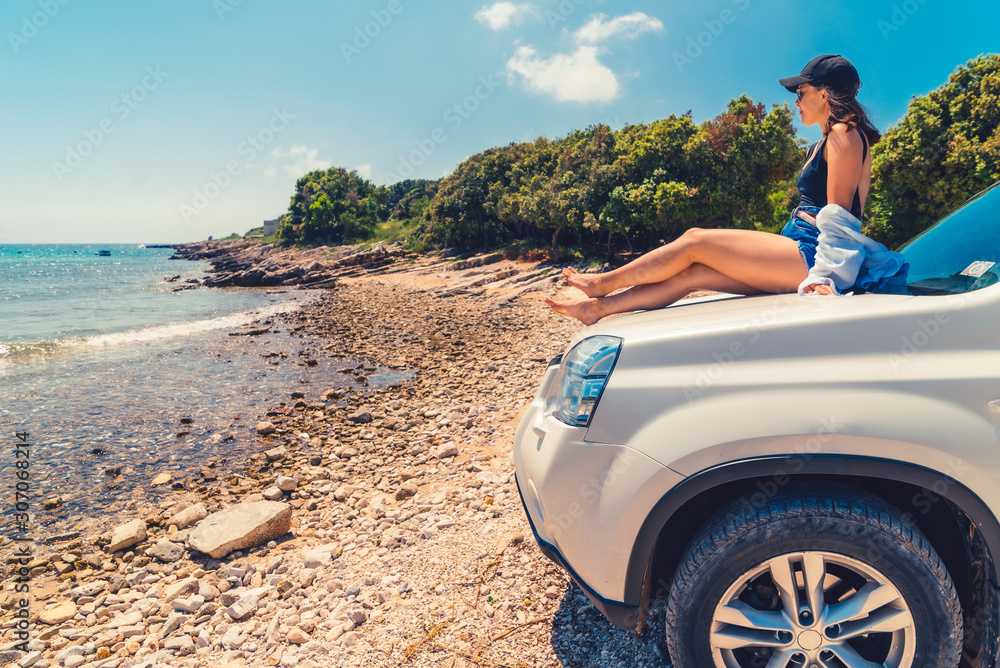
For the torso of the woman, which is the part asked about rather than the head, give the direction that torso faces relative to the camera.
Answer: to the viewer's left

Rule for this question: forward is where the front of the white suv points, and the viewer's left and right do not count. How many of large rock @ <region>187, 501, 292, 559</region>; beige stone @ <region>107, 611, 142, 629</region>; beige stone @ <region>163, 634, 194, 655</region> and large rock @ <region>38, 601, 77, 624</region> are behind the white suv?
0

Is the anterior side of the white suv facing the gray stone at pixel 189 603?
yes

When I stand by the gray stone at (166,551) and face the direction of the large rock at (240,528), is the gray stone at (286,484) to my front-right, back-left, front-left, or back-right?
front-left

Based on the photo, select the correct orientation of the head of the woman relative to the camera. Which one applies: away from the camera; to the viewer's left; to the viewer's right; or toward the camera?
to the viewer's left

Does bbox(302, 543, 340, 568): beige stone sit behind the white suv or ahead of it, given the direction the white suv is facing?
ahead

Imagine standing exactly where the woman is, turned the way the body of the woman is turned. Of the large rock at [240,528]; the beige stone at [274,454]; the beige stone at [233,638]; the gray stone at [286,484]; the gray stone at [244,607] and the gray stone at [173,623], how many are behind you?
0

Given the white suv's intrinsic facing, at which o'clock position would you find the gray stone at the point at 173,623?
The gray stone is roughly at 12 o'clock from the white suv.

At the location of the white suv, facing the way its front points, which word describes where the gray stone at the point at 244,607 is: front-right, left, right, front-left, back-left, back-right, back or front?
front

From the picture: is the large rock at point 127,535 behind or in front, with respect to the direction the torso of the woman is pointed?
in front

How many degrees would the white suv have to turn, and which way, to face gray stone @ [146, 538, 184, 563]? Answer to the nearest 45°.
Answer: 0° — it already faces it

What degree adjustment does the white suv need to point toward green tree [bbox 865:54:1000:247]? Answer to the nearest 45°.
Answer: approximately 90° to its right

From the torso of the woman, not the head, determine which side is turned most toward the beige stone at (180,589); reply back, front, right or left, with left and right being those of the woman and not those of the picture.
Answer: front

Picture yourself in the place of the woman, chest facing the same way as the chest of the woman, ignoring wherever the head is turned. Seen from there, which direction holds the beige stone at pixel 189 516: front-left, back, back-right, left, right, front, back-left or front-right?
front

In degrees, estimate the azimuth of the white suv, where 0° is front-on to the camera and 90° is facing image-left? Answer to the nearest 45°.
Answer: approximately 90°

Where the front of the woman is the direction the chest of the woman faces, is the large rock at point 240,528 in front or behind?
in front
